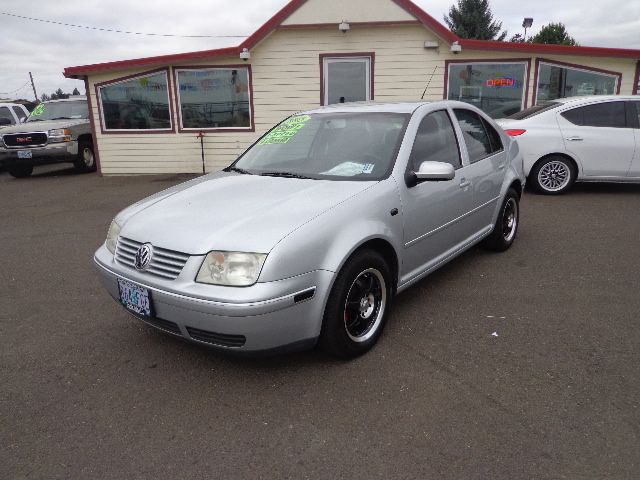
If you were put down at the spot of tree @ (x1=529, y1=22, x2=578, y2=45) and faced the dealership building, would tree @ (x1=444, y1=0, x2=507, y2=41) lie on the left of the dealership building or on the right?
right

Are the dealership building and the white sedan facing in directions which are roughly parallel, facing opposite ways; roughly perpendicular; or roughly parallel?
roughly perpendicular

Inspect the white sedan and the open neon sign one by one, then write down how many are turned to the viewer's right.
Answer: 1

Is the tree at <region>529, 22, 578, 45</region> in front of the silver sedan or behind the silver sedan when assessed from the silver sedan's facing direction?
behind

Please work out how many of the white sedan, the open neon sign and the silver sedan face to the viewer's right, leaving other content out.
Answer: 1

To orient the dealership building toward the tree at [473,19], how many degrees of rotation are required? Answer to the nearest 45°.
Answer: approximately 180°

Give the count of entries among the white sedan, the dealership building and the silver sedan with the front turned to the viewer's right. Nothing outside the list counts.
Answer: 1

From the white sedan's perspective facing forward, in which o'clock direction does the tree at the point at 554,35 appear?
The tree is roughly at 9 o'clock from the white sedan.

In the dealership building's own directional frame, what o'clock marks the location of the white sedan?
The white sedan is roughly at 10 o'clock from the dealership building.

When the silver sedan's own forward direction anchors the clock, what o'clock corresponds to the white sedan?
The white sedan is roughly at 6 o'clock from the silver sedan.

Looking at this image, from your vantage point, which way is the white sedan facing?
to the viewer's right

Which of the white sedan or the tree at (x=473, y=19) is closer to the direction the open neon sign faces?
the white sedan

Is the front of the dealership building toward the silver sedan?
yes

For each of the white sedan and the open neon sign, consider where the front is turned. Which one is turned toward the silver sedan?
the open neon sign

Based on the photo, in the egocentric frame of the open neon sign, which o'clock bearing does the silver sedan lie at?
The silver sedan is roughly at 12 o'clock from the open neon sign.

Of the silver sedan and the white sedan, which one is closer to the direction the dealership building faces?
the silver sedan
